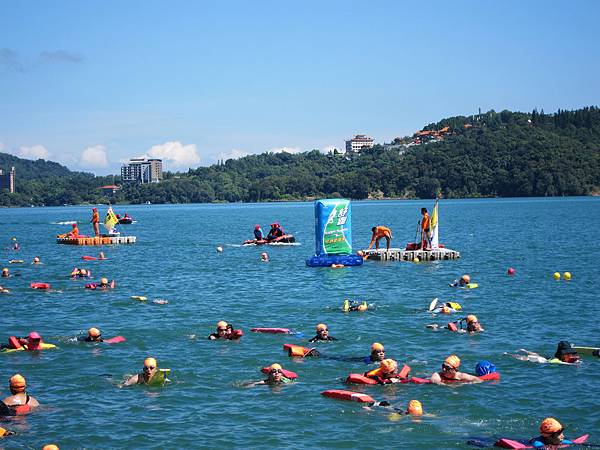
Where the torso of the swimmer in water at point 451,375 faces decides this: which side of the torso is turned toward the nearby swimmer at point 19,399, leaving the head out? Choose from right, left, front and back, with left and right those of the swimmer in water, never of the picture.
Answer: right

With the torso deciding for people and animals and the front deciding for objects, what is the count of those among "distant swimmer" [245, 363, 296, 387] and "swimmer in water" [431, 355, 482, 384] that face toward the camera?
2

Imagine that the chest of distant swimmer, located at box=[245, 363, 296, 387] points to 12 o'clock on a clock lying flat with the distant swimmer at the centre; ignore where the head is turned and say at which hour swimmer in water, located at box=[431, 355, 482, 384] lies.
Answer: The swimmer in water is roughly at 9 o'clock from the distant swimmer.

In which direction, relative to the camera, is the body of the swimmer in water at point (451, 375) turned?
toward the camera

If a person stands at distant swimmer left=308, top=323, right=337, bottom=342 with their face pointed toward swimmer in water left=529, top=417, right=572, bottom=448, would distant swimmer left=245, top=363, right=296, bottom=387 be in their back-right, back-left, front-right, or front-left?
front-right

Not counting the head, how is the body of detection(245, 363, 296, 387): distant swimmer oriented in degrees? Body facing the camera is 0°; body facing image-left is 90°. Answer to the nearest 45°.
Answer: approximately 0°

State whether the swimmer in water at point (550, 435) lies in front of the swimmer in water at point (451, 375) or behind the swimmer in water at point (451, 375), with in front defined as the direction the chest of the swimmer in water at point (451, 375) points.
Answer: in front

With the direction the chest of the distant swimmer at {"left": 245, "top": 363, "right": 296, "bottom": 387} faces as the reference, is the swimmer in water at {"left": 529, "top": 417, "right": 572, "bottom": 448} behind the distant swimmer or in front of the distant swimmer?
in front

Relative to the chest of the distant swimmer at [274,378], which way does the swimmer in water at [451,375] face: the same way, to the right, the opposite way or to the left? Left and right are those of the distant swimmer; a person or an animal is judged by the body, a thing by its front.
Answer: the same way

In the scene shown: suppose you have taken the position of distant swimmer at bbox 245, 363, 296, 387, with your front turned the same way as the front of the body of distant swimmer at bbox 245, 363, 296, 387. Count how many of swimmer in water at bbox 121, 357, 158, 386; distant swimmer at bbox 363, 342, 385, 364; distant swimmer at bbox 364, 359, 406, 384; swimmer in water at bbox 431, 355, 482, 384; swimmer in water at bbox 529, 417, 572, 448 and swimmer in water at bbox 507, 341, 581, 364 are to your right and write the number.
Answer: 1

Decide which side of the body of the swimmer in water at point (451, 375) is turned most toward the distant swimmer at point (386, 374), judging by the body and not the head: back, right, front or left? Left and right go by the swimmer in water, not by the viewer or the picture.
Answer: right
